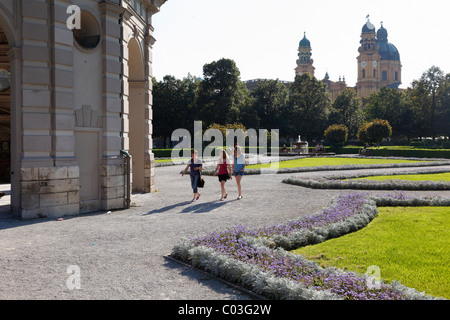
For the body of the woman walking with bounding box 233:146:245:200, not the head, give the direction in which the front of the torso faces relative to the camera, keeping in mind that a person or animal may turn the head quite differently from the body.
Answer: toward the camera

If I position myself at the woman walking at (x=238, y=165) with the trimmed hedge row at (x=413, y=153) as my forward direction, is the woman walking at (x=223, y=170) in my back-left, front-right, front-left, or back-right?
back-left

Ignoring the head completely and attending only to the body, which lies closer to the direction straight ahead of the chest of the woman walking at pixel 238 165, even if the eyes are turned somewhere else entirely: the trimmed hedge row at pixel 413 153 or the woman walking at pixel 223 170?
the woman walking

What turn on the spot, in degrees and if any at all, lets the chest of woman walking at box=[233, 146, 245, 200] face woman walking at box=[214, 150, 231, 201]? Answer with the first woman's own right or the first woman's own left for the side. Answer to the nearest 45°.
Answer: approximately 90° to the first woman's own right

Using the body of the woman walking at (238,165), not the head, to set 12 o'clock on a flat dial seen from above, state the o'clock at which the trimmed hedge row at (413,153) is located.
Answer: The trimmed hedge row is roughly at 7 o'clock from the woman walking.
